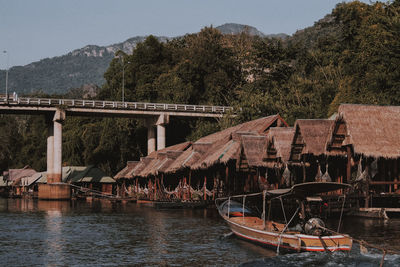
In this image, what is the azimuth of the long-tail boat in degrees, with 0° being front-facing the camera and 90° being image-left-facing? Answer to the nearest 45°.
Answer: approximately 135°
